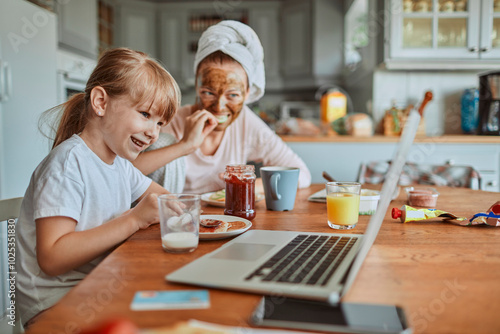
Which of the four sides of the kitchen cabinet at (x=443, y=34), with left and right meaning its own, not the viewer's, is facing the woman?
front

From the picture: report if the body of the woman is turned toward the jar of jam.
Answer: yes

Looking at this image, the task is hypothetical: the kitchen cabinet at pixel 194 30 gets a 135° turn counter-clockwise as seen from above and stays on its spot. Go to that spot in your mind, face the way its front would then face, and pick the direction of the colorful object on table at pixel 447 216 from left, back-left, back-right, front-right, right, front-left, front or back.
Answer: back-right

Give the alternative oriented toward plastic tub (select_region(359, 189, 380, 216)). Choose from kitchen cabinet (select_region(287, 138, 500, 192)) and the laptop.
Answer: the kitchen cabinet

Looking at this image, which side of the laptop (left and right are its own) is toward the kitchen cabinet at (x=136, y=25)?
right

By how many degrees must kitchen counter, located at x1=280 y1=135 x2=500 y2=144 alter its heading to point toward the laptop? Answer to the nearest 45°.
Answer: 0° — it already faces it

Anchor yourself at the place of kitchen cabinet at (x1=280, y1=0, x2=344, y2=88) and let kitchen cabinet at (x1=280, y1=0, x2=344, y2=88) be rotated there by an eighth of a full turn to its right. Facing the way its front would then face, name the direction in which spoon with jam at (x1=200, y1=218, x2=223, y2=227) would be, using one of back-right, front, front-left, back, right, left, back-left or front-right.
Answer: front-left

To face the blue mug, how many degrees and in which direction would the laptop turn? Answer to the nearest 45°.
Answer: approximately 90° to its right

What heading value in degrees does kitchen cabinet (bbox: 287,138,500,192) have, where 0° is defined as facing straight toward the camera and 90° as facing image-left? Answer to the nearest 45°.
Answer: approximately 0°

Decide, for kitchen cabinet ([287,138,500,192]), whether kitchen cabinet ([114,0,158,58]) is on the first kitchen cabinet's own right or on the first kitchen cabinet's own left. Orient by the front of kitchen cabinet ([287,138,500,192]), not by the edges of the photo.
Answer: on the first kitchen cabinet's own right

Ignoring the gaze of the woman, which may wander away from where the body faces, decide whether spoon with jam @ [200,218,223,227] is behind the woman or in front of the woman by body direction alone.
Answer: in front

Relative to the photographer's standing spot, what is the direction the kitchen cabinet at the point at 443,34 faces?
facing the viewer

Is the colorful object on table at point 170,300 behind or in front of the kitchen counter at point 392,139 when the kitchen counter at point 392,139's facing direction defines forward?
in front
